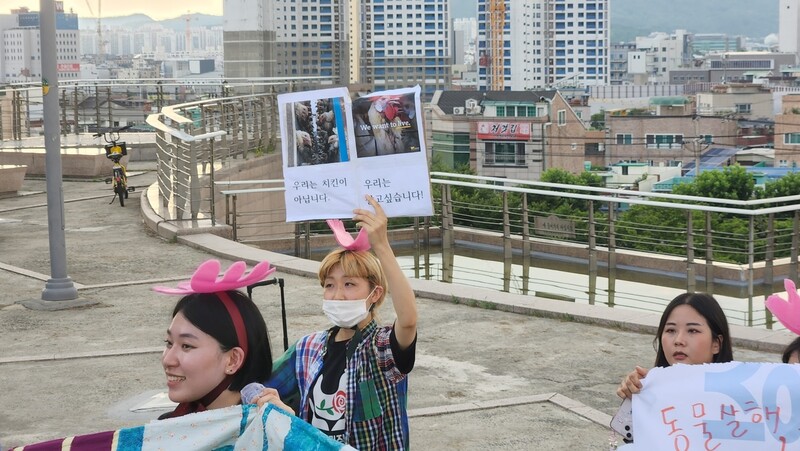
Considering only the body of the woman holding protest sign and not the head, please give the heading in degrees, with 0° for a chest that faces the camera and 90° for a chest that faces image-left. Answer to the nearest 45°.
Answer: approximately 45°

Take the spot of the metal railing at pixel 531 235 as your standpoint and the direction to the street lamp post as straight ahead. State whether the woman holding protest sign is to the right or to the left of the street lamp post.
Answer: left

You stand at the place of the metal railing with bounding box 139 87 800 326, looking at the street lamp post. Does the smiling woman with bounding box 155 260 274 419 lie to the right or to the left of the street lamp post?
left

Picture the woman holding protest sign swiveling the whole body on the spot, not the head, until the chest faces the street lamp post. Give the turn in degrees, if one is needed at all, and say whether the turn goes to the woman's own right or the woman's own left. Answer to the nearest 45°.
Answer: approximately 135° to the woman's own right

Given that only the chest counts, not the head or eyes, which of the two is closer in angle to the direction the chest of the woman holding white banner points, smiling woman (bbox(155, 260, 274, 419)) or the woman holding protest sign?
the smiling woman

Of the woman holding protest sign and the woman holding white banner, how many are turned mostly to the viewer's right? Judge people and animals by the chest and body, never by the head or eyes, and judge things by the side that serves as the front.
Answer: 0

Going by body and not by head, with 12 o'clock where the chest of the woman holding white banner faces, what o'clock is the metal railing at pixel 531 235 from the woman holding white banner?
The metal railing is roughly at 4 o'clock from the woman holding white banner.

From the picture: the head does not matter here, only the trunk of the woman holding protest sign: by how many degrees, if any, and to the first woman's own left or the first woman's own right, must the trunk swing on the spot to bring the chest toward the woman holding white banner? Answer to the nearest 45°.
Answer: approximately 135° to the first woman's own left

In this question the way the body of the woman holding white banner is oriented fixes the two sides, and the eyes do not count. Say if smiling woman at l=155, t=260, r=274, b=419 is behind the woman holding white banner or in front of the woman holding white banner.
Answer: in front

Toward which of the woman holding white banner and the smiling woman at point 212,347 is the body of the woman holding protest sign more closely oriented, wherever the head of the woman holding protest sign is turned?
the smiling woman

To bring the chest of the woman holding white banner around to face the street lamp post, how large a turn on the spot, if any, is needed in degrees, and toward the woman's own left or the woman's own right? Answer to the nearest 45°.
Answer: approximately 90° to the woman's own right

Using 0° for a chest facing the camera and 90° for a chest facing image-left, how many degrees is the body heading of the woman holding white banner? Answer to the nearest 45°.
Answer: approximately 45°
